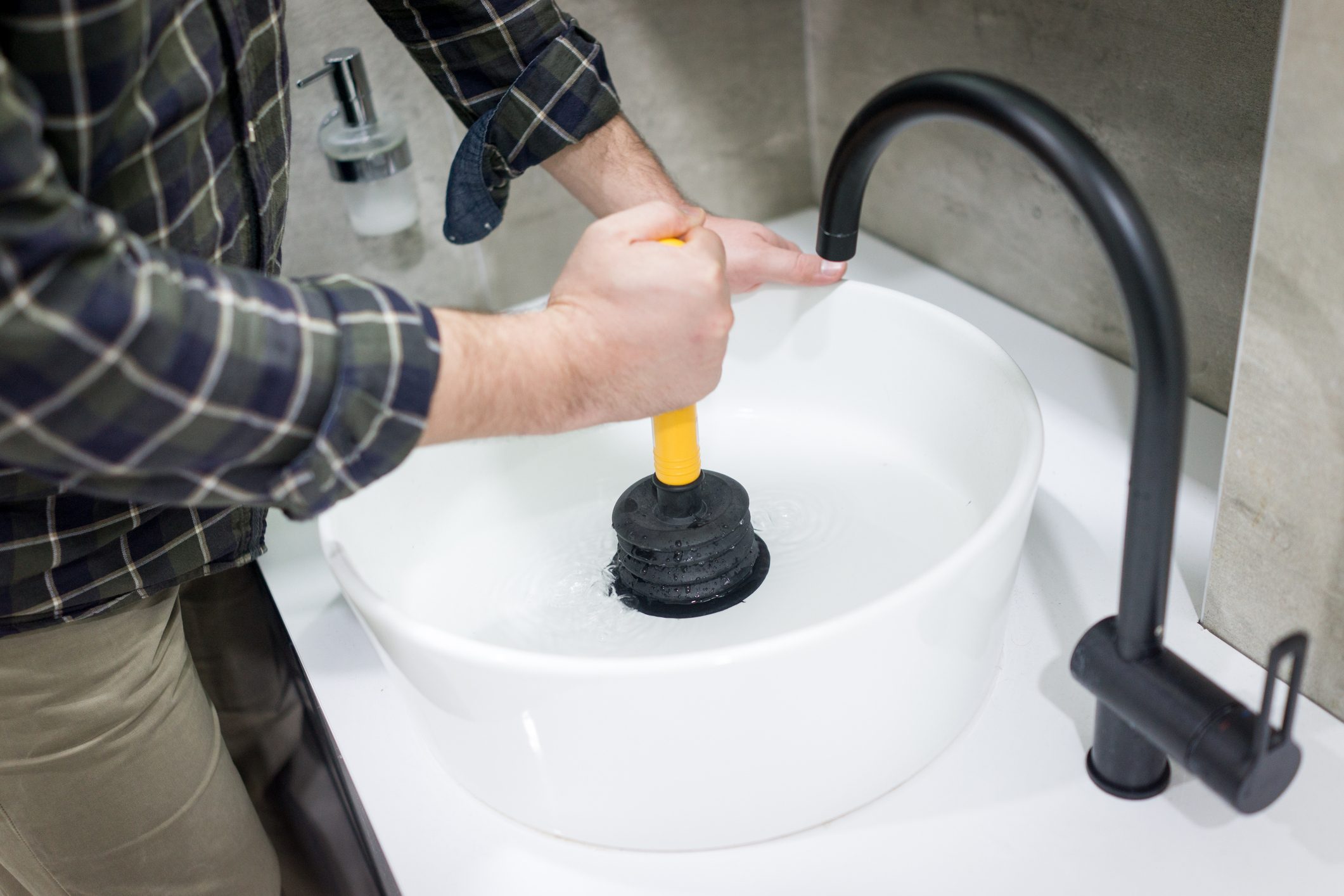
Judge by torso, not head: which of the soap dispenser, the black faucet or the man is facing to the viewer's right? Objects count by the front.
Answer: the man

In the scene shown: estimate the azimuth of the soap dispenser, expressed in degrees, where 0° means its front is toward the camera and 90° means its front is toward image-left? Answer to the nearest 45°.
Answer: approximately 45°

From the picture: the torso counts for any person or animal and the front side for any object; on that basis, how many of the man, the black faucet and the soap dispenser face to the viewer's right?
1

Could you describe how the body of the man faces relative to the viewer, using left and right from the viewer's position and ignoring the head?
facing to the right of the viewer

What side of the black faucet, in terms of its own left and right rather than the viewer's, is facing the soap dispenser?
front

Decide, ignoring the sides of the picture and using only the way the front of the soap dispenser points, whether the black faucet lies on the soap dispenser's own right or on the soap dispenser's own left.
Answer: on the soap dispenser's own left

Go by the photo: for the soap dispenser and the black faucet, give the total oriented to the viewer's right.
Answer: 0

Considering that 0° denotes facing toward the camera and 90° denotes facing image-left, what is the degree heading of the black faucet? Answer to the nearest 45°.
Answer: approximately 135°
